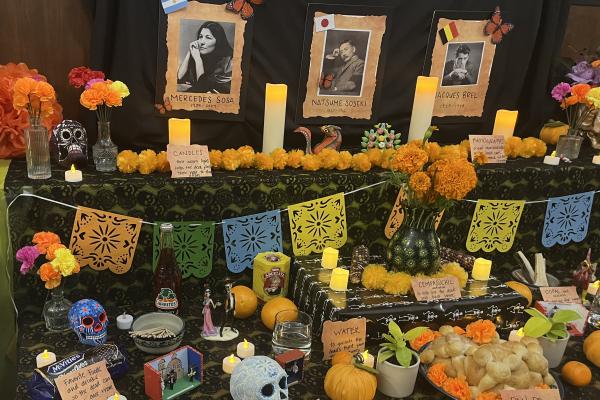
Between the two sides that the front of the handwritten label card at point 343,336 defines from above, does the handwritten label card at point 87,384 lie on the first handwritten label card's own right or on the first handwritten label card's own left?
on the first handwritten label card's own right

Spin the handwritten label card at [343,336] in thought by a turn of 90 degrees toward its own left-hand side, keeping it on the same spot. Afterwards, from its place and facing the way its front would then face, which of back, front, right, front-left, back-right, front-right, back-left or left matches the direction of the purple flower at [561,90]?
front-left

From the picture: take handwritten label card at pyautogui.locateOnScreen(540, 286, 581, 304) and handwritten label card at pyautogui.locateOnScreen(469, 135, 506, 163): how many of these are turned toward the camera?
2

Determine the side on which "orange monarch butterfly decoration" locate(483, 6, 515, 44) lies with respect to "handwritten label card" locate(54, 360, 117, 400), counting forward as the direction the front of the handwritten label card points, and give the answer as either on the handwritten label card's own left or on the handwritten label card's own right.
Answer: on the handwritten label card's own left

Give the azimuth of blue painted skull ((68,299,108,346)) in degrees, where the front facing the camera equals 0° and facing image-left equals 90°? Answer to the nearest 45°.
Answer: approximately 315°

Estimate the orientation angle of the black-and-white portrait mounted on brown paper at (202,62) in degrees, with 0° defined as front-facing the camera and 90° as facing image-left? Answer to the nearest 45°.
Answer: approximately 0°
